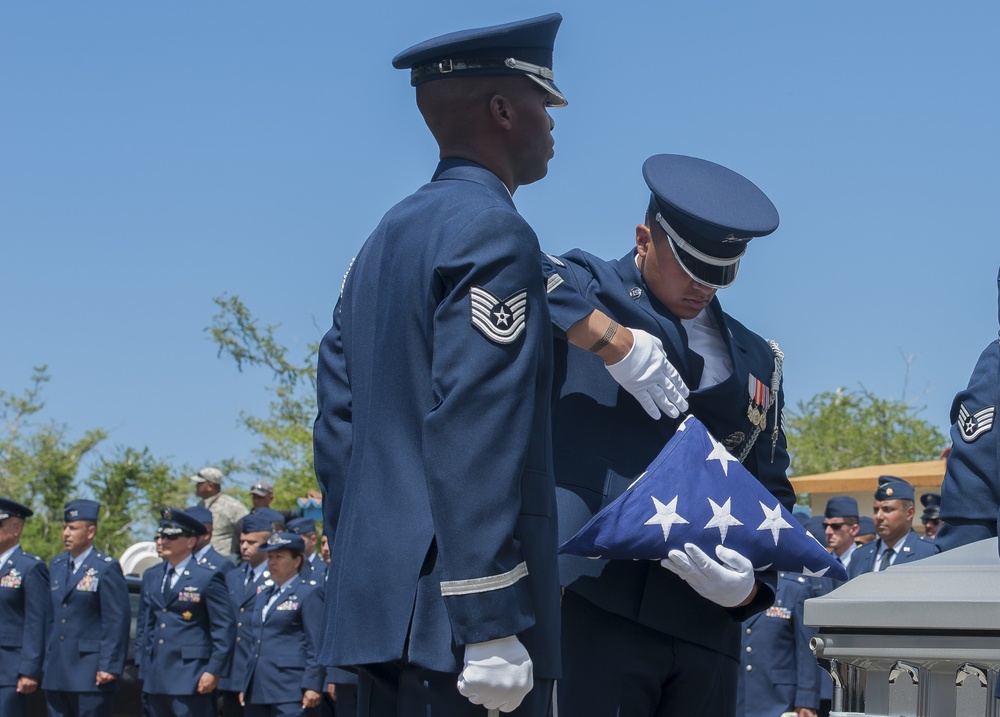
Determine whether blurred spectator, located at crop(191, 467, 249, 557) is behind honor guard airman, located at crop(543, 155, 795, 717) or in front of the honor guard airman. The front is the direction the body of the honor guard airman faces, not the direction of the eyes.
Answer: behind

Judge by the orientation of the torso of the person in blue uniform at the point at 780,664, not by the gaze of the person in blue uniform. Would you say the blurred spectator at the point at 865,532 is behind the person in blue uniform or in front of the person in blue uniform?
behind

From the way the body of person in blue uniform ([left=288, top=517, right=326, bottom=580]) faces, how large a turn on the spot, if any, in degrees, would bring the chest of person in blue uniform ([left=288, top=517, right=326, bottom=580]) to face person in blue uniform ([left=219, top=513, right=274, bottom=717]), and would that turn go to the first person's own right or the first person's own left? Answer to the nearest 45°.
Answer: approximately 45° to the first person's own right

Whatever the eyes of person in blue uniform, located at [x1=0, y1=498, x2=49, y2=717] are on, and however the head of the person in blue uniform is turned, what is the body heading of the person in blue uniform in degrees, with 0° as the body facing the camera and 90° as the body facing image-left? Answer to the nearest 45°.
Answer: approximately 45°

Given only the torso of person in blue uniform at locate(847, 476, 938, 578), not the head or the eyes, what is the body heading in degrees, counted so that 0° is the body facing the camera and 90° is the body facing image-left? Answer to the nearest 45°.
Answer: approximately 45°

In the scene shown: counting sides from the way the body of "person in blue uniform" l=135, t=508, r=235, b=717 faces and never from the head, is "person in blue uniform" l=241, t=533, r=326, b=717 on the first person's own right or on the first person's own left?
on the first person's own left

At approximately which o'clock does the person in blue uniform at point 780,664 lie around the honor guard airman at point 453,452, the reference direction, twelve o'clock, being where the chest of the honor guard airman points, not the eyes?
The person in blue uniform is roughly at 11 o'clock from the honor guard airman.

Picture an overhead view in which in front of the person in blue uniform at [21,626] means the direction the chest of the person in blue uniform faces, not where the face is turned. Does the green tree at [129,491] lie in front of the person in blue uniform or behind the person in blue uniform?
behind

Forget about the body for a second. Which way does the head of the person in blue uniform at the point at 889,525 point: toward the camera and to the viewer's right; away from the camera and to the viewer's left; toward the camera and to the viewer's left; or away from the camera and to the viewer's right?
toward the camera and to the viewer's left

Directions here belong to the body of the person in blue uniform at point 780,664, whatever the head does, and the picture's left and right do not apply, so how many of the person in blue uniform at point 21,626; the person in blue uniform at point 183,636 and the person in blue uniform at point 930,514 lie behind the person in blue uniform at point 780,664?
1

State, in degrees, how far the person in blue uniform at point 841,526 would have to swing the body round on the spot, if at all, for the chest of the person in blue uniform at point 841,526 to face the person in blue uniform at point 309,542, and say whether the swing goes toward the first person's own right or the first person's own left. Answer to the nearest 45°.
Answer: approximately 45° to the first person's own right

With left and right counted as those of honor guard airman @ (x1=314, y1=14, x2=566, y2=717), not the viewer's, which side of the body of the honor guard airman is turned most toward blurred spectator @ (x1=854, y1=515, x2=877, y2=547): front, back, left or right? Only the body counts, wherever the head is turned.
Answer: front

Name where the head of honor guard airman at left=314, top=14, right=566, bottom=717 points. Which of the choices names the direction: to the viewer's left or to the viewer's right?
to the viewer's right

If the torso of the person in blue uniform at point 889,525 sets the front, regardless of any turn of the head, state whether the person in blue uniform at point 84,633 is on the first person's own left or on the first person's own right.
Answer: on the first person's own right
